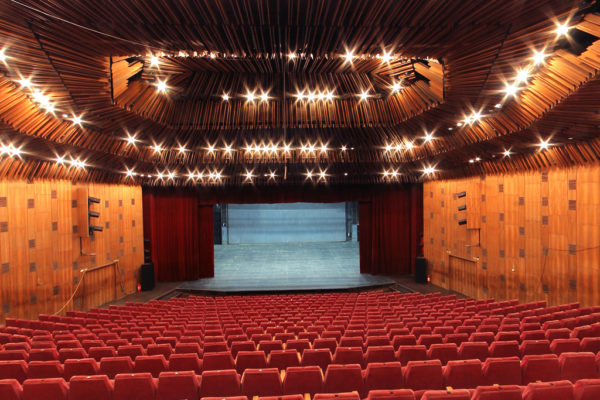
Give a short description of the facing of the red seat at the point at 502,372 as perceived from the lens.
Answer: facing away from the viewer

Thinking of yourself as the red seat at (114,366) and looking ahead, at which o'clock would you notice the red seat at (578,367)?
the red seat at (578,367) is roughly at 4 o'clock from the red seat at (114,366).

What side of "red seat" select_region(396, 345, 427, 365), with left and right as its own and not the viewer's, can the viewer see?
back

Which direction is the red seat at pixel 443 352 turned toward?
away from the camera

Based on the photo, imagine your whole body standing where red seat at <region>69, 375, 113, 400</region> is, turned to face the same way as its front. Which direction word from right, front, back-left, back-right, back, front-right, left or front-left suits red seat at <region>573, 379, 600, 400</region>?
back-right

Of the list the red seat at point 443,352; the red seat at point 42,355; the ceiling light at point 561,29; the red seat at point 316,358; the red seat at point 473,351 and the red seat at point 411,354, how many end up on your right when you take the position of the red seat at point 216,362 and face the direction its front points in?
5

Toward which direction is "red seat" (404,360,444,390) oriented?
away from the camera

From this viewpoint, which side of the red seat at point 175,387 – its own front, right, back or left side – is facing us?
back

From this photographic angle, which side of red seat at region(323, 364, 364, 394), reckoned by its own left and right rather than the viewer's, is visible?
back

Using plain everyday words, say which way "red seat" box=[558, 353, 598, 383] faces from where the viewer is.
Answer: facing away from the viewer

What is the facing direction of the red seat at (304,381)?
away from the camera

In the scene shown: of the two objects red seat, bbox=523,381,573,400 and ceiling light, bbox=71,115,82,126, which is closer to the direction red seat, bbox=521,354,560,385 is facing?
the ceiling light

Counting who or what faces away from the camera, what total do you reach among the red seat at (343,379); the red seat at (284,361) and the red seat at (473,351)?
3
